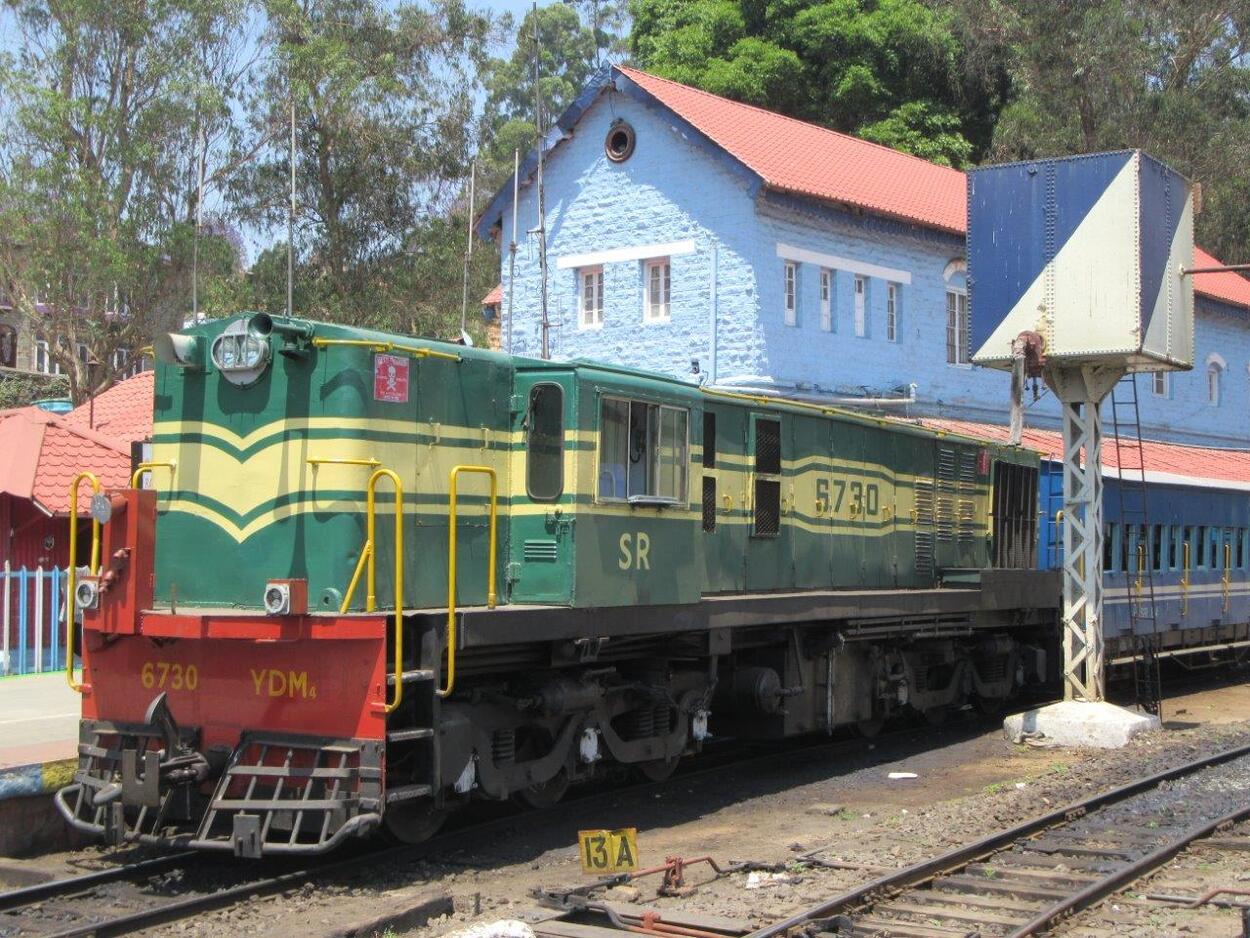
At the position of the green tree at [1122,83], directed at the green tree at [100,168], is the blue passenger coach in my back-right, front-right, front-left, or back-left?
front-left

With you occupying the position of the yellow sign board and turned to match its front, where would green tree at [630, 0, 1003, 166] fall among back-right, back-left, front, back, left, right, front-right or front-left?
back

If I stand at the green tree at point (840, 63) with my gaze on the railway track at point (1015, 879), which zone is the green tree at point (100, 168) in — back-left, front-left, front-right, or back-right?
front-right

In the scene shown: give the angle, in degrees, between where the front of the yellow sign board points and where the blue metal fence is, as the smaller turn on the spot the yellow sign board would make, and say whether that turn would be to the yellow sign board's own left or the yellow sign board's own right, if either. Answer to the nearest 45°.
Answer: approximately 135° to the yellow sign board's own right

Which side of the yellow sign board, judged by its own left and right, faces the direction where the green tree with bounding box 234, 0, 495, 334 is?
back

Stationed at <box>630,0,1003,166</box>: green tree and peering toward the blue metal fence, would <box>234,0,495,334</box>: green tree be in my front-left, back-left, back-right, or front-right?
front-right

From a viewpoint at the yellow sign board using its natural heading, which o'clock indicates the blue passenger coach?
The blue passenger coach is roughly at 7 o'clock from the yellow sign board.

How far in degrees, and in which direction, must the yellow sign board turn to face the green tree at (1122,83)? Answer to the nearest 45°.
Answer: approximately 135° to its left

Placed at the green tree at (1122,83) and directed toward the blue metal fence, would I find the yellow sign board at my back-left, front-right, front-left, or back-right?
front-left

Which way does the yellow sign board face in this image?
toward the camera

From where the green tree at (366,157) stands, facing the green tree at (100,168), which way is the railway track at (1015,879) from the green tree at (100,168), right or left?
left

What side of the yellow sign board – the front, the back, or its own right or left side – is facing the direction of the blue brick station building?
back

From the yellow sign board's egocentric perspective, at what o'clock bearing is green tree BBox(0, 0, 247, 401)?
The green tree is roughly at 5 o'clock from the yellow sign board.
